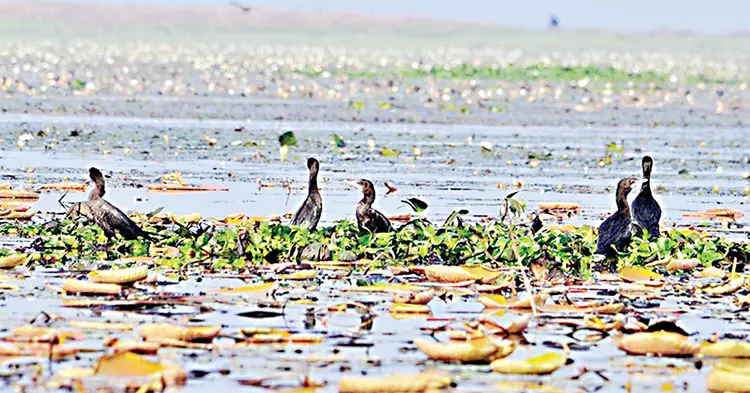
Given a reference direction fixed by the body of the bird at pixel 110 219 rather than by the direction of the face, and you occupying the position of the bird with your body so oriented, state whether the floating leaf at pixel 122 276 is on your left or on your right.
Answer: on your left

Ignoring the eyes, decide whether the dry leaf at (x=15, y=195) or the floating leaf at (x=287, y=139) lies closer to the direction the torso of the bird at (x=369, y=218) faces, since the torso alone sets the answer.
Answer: the dry leaf

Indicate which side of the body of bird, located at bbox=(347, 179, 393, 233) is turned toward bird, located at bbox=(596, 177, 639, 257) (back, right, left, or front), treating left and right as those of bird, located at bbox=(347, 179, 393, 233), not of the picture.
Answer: back

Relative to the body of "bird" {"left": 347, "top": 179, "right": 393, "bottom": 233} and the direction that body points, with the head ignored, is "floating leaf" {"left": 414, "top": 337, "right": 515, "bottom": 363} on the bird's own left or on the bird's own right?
on the bird's own left

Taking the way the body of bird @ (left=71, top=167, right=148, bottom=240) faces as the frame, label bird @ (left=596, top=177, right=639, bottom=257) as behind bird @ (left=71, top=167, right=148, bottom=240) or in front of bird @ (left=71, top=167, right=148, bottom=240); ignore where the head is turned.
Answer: behind

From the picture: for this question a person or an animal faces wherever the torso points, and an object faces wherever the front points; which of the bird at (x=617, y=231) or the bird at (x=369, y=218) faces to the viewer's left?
the bird at (x=369, y=218)

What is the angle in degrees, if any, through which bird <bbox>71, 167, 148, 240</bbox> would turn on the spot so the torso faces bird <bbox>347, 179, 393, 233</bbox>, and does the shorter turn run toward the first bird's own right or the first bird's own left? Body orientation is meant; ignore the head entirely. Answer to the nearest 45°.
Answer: approximately 180°

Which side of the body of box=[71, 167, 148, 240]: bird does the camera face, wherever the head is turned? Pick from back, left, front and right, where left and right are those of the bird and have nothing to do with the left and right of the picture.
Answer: left

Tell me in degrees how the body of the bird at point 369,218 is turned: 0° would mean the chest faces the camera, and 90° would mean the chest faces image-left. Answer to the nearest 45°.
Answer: approximately 90°

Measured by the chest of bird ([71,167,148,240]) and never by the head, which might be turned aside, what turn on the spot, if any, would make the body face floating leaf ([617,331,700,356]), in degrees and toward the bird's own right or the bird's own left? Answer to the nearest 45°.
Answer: approximately 135° to the bird's own left

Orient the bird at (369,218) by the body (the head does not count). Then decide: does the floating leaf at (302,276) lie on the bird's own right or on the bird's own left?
on the bird's own left
